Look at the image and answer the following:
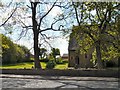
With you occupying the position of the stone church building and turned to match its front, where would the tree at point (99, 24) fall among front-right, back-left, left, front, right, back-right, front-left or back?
front-left

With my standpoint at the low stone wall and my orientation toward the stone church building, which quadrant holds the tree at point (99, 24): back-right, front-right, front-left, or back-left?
front-right

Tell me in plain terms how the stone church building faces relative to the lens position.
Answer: facing the viewer and to the left of the viewer

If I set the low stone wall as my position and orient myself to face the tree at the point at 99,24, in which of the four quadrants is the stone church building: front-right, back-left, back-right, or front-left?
front-left
